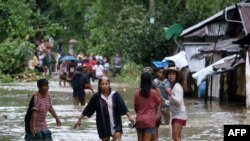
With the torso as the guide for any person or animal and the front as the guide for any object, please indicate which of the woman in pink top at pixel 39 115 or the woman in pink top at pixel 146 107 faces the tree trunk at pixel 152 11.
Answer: the woman in pink top at pixel 146 107

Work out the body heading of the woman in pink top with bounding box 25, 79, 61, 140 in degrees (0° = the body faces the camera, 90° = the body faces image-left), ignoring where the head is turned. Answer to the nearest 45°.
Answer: approximately 315°

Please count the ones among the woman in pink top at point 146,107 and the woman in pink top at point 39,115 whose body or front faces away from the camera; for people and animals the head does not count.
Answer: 1

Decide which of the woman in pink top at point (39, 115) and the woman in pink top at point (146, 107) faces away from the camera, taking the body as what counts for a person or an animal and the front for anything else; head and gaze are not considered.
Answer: the woman in pink top at point (146, 107)

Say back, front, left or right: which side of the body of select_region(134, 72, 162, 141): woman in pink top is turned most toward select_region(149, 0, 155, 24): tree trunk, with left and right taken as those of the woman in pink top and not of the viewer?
front

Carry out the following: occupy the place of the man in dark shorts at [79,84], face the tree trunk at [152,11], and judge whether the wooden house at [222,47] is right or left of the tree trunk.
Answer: right

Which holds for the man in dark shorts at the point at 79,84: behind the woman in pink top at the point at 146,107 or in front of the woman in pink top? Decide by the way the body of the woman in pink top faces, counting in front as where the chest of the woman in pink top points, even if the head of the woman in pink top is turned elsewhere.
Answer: in front

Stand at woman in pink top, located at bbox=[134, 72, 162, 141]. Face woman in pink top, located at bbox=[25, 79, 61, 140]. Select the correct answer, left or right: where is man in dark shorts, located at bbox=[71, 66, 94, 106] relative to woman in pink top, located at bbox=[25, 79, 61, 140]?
right

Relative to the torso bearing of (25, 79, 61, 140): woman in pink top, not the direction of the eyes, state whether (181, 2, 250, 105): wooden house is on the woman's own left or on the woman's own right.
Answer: on the woman's own left

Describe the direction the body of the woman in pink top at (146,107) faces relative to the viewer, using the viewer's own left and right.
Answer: facing away from the viewer
